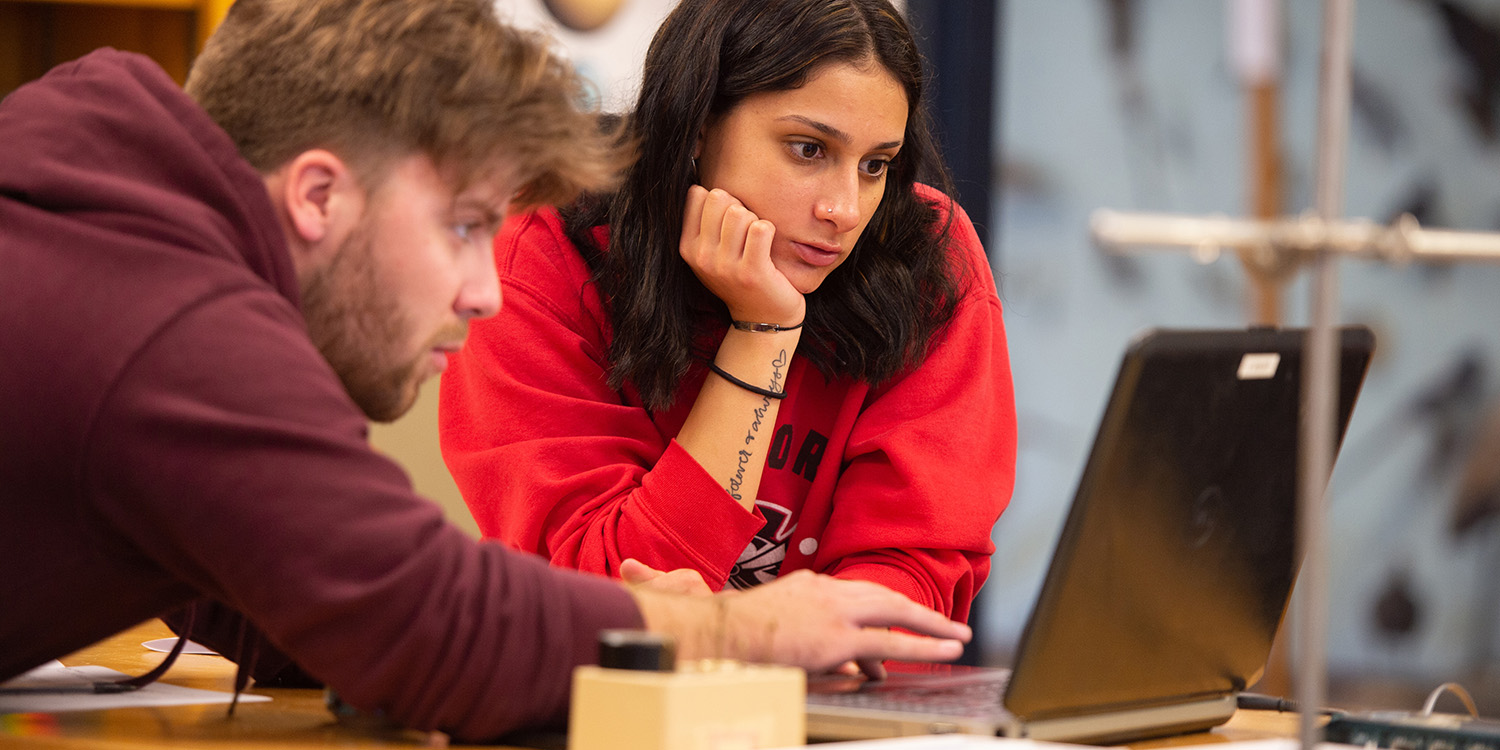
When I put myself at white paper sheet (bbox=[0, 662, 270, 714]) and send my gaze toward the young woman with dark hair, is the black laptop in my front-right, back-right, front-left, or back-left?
front-right

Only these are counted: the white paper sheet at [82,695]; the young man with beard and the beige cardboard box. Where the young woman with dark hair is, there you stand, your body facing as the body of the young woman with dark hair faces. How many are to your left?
0

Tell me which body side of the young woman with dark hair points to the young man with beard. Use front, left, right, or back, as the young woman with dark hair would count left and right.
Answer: right

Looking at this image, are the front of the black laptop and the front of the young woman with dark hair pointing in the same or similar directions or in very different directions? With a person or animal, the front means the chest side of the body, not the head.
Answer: very different directions

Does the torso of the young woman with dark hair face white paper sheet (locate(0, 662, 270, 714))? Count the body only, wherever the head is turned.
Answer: no

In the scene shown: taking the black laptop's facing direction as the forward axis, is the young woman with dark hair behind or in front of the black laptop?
in front

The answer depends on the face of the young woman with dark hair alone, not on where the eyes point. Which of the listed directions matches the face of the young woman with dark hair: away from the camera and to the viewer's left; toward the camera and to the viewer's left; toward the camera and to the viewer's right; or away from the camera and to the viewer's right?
toward the camera and to the viewer's right

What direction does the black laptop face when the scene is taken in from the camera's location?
facing away from the viewer and to the left of the viewer

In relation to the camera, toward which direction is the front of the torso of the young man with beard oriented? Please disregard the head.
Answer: to the viewer's right

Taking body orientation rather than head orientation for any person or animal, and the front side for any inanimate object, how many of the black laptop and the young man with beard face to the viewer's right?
1

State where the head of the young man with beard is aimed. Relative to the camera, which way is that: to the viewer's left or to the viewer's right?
to the viewer's right
